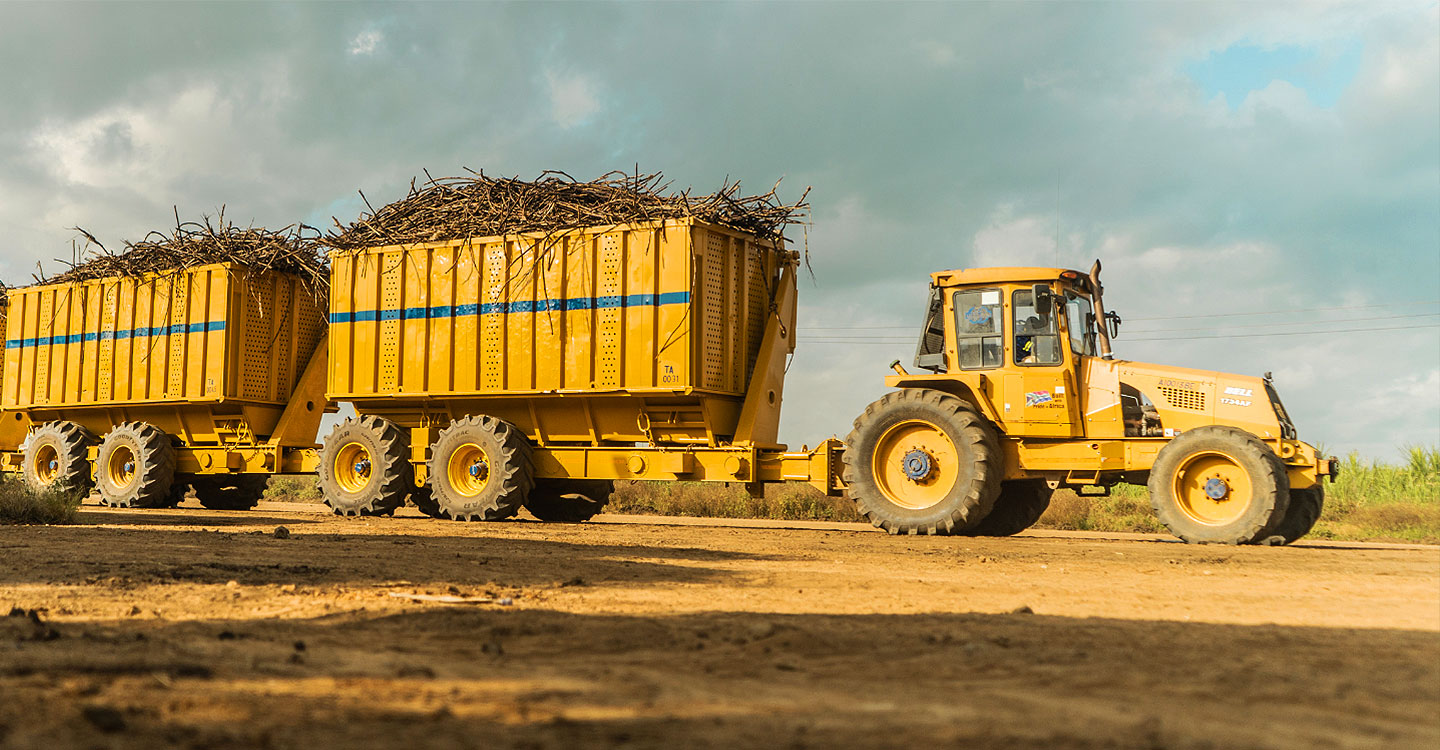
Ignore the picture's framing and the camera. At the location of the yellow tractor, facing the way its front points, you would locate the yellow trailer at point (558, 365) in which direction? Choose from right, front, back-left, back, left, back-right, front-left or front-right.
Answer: back

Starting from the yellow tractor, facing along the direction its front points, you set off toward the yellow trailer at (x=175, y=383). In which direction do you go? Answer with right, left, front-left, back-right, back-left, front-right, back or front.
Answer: back

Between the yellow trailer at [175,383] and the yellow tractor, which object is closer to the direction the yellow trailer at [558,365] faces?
the yellow tractor

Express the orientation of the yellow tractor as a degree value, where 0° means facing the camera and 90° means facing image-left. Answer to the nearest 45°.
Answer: approximately 270°

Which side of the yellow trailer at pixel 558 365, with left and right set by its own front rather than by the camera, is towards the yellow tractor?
front

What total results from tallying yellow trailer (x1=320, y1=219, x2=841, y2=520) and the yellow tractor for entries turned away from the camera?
0

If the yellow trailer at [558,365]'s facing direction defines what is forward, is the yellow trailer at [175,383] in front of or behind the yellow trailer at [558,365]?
behind
